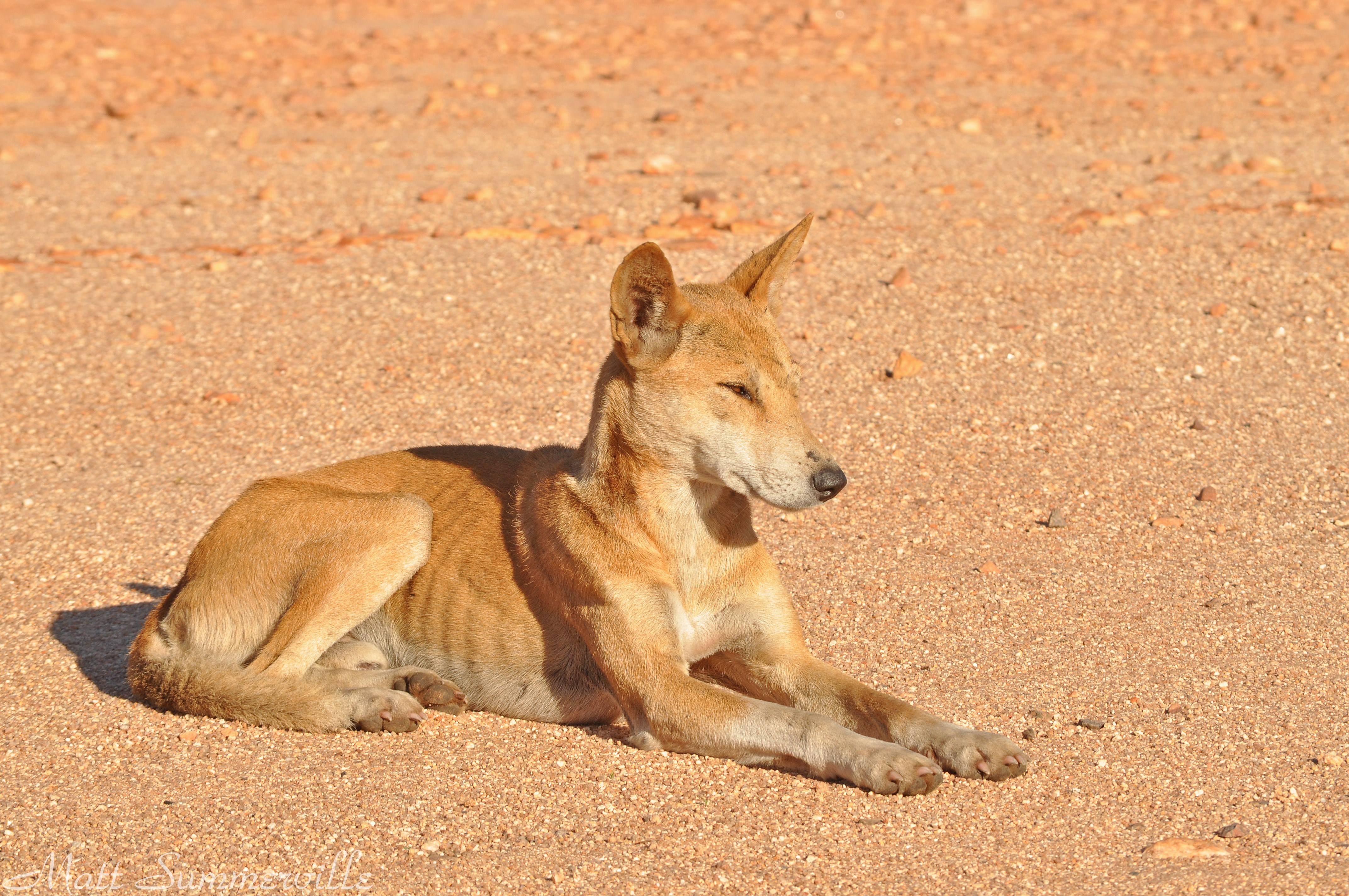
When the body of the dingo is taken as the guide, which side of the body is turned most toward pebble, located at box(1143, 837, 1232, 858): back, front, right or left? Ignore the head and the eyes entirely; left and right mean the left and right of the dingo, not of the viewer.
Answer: front

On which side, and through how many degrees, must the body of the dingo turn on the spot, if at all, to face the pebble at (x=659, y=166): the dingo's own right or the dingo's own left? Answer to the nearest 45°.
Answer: approximately 135° to the dingo's own left

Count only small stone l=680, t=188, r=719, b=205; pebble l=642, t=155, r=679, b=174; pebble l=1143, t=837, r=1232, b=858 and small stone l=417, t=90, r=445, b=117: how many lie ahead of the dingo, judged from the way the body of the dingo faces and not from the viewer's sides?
1

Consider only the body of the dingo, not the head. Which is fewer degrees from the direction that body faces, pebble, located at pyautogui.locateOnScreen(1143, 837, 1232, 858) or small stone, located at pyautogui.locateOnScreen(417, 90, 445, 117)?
the pebble

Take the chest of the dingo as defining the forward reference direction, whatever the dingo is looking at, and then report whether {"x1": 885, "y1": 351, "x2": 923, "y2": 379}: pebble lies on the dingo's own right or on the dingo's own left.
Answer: on the dingo's own left

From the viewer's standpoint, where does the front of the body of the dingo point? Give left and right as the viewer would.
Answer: facing the viewer and to the right of the viewer

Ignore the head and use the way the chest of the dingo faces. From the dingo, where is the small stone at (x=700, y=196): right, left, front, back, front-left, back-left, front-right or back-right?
back-left

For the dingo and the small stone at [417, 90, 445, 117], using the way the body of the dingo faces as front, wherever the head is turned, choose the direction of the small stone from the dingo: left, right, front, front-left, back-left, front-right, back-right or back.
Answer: back-left

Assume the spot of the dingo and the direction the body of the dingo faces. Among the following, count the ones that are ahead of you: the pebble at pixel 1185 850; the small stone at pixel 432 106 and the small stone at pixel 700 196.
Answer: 1

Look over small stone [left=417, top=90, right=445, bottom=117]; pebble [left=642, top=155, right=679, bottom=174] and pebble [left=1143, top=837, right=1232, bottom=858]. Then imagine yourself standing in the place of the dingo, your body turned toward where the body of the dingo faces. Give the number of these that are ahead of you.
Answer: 1
